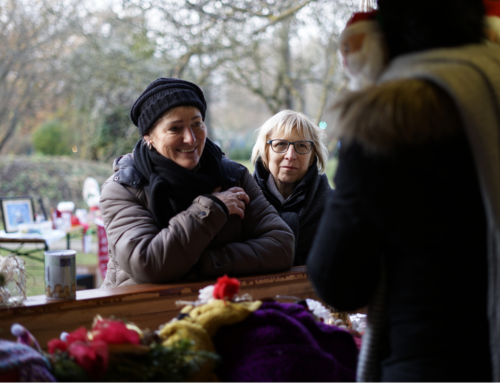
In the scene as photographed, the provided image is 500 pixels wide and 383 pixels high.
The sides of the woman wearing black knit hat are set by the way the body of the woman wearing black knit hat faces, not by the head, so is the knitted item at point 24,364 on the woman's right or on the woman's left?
on the woman's right

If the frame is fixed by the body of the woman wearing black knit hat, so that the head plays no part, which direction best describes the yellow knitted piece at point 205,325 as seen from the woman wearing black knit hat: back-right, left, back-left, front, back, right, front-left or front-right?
front-right

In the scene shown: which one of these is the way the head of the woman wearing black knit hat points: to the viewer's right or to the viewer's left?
to the viewer's right

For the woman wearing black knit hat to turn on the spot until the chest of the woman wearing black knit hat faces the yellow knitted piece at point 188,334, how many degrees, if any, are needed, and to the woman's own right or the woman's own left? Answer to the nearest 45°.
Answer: approximately 45° to the woman's own right

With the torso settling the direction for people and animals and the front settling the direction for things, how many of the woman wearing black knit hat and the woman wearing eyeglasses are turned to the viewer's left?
0

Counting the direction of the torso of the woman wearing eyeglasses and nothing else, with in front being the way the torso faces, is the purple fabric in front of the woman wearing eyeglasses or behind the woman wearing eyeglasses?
in front

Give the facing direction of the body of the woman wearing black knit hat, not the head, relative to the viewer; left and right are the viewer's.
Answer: facing the viewer and to the right of the viewer

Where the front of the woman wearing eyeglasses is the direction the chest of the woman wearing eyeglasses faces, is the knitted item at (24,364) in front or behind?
in front
